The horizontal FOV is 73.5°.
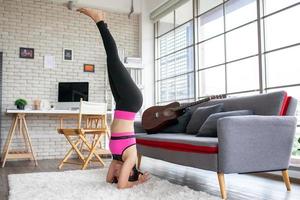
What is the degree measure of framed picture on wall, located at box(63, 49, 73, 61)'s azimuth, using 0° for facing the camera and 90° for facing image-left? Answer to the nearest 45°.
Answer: approximately 0°

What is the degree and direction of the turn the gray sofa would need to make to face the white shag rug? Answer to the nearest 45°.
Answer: approximately 45° to its right

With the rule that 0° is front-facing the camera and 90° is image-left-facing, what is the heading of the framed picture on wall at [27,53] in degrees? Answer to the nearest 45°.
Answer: approximately 0°

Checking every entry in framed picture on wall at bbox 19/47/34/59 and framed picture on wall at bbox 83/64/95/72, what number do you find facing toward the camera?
2

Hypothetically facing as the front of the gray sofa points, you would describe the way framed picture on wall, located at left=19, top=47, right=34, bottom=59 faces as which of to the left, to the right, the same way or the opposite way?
to the left

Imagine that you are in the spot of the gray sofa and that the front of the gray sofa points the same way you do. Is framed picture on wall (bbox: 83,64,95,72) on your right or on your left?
on your right

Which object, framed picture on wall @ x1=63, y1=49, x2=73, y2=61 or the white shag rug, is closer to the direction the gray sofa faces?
the white shag rug

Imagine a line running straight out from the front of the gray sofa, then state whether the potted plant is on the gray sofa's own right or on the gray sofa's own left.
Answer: on the gray sofa's own right
